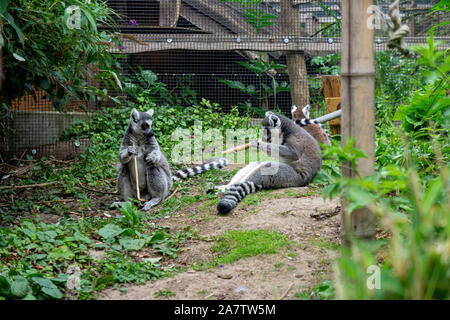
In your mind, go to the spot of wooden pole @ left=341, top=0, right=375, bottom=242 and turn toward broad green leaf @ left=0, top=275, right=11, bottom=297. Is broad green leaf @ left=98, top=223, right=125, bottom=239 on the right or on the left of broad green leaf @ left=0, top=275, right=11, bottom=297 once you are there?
right

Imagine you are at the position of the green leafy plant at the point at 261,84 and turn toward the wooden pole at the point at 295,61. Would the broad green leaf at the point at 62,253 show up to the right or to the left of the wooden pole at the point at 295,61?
right

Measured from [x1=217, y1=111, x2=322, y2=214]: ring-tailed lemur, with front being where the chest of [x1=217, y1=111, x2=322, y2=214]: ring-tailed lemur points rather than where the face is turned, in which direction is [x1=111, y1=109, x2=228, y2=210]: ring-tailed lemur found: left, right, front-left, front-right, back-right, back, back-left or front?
front

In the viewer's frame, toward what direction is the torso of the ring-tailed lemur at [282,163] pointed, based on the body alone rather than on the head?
to the viewer's left

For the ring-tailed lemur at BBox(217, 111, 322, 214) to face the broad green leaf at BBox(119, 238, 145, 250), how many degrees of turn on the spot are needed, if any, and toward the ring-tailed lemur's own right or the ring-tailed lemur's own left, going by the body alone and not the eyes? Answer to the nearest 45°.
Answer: approximately 45° to the ring-tailed lemur's own left

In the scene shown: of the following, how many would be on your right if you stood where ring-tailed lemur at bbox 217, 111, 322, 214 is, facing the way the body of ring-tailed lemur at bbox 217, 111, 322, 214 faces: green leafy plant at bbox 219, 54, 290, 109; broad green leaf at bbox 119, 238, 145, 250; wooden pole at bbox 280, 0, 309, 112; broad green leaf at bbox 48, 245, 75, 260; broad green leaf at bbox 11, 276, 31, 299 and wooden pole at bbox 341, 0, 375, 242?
2

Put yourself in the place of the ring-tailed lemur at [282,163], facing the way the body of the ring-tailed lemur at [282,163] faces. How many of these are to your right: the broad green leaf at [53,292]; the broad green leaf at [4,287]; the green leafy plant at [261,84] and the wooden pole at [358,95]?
1

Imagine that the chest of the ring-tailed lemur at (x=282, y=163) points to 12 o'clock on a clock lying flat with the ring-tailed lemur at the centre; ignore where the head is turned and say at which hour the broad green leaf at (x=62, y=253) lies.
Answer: The broad green leaf is roughly at 10 o'clock from the ring-tailed lemur.

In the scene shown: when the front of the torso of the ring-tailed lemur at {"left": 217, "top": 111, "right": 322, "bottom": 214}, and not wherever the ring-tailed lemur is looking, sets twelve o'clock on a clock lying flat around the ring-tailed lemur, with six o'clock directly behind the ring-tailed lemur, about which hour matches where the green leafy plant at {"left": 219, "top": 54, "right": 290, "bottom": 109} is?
The green leafy plant is roughly at 3 o'clock from the ring-tailed lemur.

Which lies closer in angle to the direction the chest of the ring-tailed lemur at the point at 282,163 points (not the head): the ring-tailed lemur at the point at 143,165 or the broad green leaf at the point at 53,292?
the ring-tailed lemur
